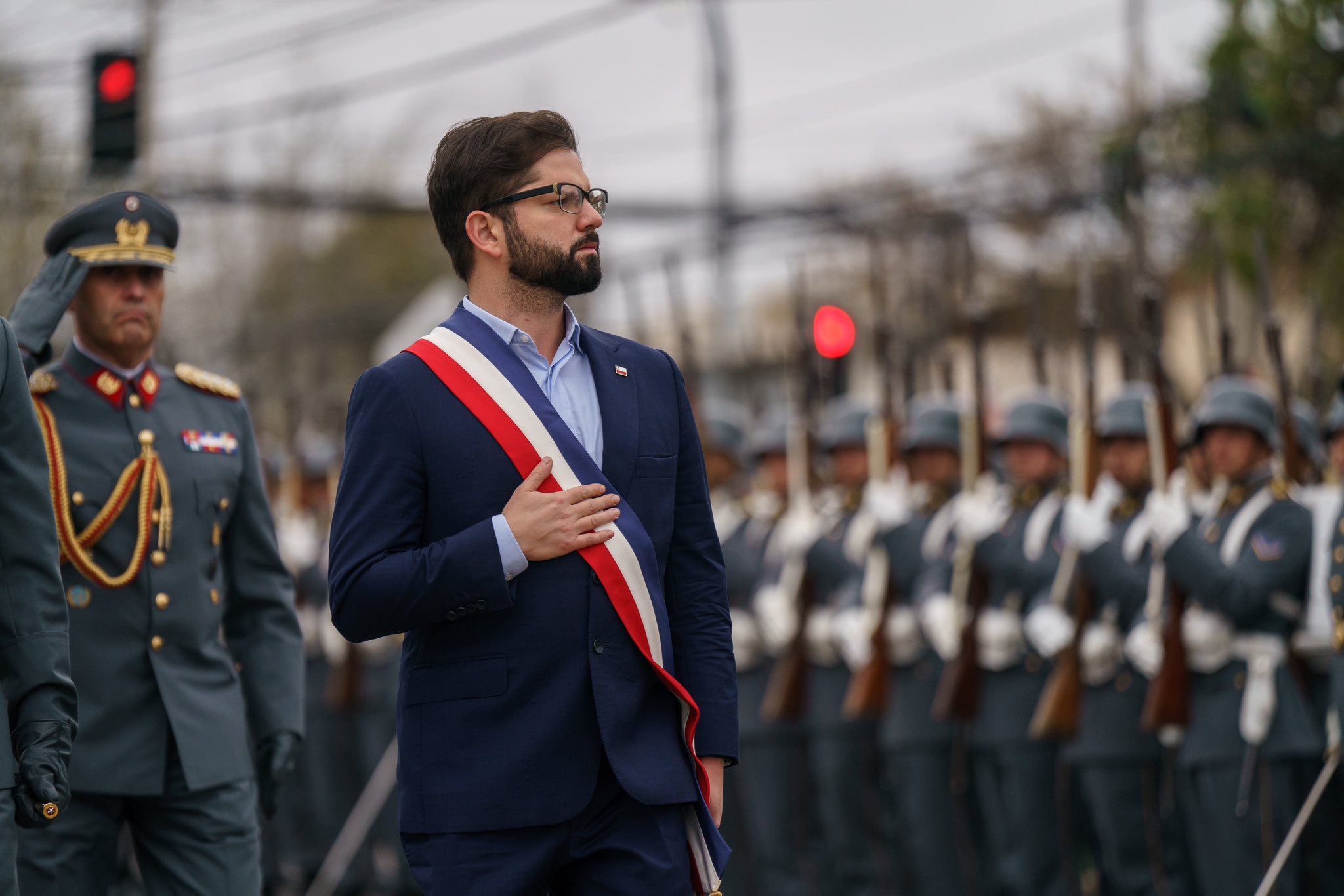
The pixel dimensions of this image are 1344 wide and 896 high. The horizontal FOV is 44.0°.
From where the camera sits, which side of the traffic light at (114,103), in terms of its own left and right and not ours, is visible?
front

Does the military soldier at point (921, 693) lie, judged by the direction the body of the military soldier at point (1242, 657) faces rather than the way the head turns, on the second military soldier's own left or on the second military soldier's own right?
on the second military soldier's own right

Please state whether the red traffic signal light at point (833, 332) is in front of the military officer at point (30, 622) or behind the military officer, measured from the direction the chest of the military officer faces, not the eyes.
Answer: behind

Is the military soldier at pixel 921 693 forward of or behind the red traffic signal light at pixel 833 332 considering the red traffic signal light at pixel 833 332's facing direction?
forward

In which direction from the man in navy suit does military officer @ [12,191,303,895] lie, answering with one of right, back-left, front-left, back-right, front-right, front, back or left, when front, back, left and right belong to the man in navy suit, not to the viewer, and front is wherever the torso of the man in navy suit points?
back

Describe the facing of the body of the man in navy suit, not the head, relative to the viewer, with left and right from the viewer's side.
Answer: facing the viewer and to the right of the viewer

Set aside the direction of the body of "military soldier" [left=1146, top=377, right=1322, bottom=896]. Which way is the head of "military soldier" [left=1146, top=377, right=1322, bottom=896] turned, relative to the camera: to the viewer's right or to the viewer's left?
to the viewer's left

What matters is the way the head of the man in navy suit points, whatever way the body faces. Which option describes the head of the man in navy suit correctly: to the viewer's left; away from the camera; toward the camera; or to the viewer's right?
to the viewer's right

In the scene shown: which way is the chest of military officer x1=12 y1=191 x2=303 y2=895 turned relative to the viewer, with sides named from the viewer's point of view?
facing the viewer

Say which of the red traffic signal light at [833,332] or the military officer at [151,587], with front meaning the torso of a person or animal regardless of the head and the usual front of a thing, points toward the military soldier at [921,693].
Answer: the red traffic signal light

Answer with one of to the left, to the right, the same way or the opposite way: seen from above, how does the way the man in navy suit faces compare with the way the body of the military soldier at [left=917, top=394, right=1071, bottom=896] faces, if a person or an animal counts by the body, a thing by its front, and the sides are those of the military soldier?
to the left

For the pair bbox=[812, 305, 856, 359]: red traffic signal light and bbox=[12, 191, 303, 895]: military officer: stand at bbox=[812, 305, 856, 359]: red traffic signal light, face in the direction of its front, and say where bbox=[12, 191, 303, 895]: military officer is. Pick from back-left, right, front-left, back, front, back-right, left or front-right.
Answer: front

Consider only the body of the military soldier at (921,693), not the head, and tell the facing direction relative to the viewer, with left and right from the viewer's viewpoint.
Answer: facing the viewer and to the left of the viewer

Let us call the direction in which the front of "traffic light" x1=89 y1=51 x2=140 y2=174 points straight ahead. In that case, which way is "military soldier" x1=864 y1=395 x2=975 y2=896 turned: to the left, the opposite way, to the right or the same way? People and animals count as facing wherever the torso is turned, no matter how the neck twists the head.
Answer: to the right

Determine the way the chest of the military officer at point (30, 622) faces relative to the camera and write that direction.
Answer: toward the camera
